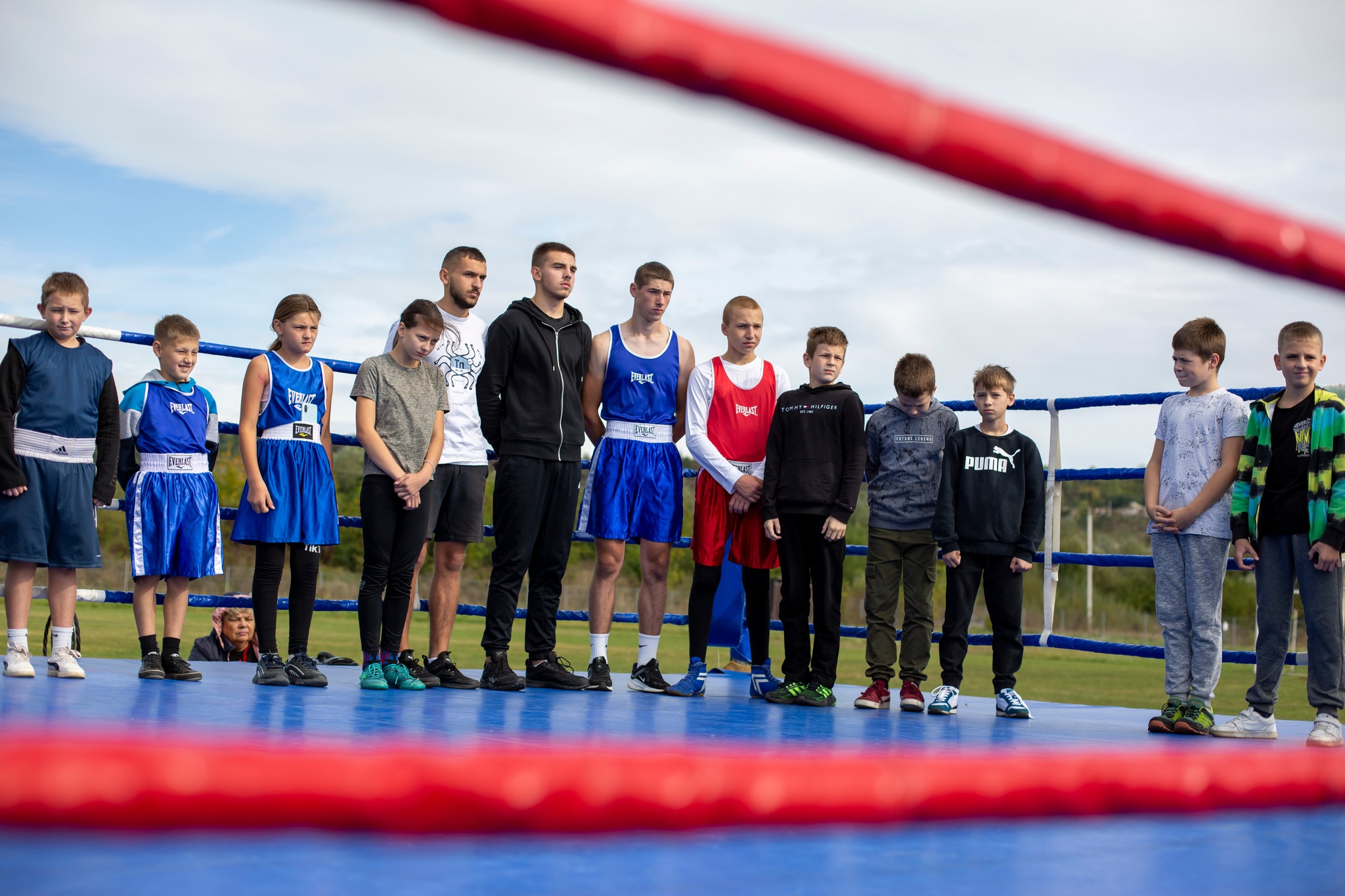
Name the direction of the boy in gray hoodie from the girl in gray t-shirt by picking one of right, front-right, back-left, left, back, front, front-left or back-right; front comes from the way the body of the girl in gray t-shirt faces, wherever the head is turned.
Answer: front-left

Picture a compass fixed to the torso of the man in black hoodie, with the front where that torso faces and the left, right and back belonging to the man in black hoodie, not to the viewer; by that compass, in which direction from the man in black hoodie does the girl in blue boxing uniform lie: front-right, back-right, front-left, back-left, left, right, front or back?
back-right

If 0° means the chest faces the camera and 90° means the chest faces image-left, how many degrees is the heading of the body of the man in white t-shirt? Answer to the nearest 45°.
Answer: approximately 315°

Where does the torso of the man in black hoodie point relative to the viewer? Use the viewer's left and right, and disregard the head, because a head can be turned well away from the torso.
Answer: facing the viewer and to the right of the viewer

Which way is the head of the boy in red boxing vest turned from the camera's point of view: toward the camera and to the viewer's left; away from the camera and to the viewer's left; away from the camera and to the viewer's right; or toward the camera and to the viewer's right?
toward the camera and to the viewer's right

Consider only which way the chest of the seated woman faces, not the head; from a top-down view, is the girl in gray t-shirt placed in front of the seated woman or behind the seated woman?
in front

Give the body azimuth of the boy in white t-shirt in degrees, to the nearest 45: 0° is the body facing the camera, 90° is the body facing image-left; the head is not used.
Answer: approximately 45°

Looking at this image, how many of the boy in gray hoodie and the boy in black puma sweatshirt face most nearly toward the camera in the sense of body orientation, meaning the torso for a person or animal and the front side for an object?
2

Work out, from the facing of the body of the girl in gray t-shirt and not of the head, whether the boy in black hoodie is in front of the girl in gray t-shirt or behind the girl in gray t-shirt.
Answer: in front

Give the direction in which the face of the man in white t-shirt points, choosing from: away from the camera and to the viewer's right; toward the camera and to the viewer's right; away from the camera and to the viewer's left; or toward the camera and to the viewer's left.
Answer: toward the camera and to the viewer's right

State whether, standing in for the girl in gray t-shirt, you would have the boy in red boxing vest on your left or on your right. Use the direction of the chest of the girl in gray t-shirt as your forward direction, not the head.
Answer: on your left
